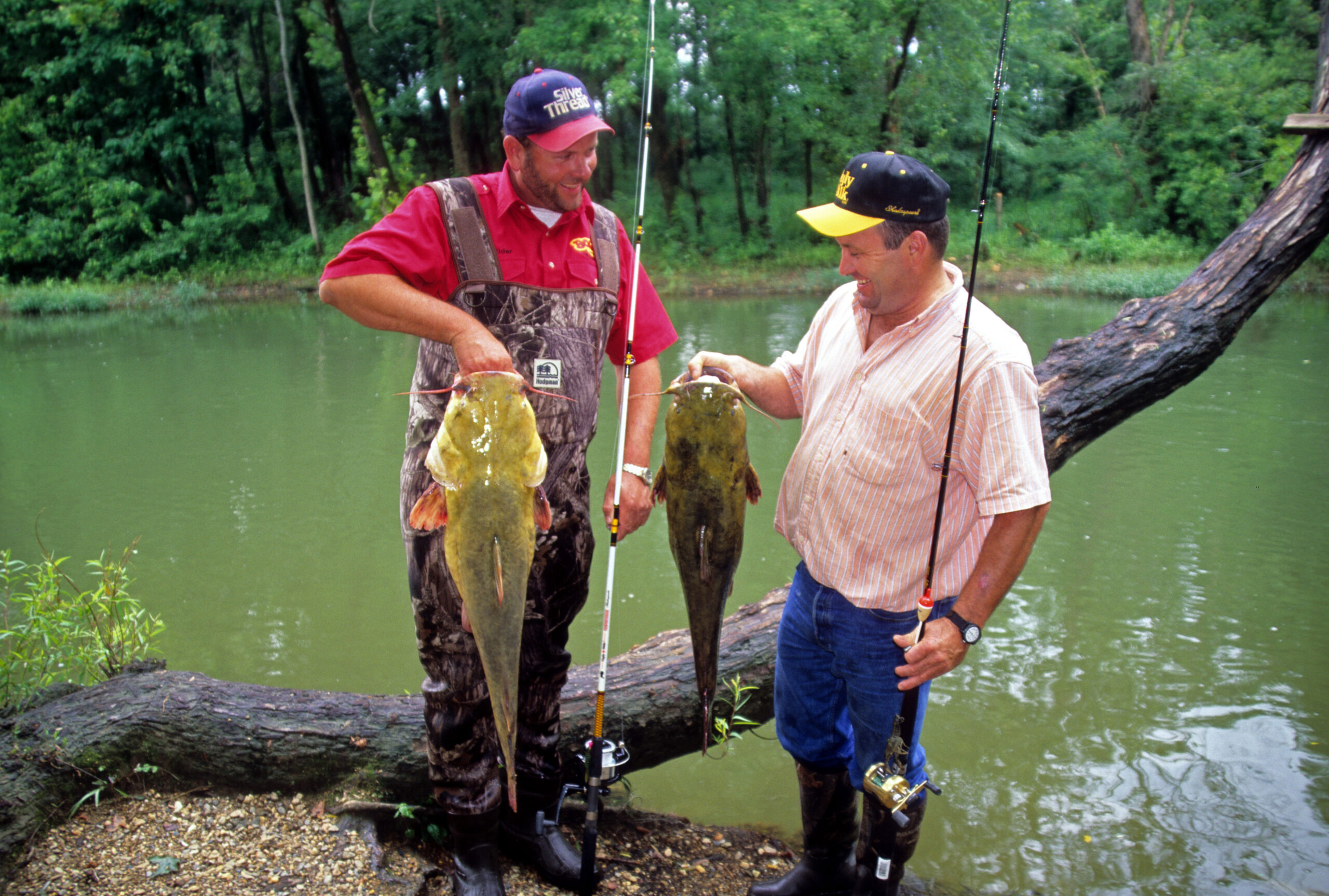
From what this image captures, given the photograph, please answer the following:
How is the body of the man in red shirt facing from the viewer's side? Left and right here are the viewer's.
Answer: facing the viewer and to the right of the viewer

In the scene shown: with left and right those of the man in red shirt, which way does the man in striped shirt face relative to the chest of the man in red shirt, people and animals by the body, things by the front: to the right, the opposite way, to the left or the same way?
to the right

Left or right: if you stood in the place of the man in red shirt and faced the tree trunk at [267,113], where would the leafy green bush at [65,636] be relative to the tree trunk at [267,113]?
left

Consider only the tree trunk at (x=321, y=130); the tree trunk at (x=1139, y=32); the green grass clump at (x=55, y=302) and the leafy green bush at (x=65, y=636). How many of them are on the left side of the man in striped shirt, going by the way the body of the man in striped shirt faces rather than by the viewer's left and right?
0

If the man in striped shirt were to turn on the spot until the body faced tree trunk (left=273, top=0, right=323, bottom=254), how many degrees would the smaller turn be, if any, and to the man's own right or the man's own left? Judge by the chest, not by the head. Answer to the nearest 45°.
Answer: approximately 90° to the man's own right

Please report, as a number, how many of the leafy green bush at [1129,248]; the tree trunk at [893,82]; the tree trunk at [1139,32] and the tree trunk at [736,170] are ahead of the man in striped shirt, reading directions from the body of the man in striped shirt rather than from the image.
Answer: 0

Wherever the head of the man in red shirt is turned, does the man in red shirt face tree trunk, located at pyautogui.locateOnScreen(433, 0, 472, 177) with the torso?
no

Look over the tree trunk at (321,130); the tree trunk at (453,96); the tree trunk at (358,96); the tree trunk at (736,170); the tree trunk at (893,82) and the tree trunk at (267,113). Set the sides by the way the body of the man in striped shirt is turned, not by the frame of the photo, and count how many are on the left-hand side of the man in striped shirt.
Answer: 0

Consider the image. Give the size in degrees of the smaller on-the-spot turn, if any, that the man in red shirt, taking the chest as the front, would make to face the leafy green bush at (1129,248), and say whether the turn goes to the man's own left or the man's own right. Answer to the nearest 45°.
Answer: approximately 90° to the man's own left

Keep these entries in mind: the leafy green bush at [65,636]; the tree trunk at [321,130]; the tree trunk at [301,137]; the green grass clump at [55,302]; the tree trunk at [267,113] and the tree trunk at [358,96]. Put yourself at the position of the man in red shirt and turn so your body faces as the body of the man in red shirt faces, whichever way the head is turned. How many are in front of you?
0

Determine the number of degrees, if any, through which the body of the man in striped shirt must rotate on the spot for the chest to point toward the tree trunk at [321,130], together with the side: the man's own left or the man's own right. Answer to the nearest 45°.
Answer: approximately 90° to the man's own right

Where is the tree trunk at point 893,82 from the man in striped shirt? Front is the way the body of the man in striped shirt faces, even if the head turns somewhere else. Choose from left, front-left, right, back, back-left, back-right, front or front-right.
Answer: back-right

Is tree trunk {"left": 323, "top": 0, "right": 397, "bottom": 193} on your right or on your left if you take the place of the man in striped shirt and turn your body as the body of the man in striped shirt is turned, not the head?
on your right

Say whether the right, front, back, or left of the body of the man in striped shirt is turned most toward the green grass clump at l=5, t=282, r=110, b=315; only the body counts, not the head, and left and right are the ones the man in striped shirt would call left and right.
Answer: right

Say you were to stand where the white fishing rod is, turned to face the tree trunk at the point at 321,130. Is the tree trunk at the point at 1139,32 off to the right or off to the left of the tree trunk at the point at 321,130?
right

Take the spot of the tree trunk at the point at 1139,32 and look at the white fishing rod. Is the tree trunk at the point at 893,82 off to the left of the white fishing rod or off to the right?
right

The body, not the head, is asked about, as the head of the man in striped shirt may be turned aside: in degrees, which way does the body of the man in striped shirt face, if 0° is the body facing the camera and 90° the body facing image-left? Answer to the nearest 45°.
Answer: approximately 45°

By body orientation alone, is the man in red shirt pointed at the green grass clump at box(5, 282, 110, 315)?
no

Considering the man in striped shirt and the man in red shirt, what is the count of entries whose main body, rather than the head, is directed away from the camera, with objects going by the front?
0

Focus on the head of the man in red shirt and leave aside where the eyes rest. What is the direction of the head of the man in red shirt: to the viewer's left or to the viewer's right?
to the viewer's right

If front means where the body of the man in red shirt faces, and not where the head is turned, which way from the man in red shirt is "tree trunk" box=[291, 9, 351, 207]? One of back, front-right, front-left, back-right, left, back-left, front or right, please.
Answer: back-left

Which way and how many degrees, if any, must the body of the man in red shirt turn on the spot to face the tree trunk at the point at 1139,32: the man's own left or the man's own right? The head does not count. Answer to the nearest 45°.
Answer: approximately 90° to the man's own left
